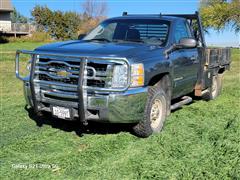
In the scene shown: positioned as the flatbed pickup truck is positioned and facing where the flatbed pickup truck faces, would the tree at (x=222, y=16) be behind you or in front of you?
behind

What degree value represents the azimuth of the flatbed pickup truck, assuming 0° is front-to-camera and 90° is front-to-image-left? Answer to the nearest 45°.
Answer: approximately 45°
